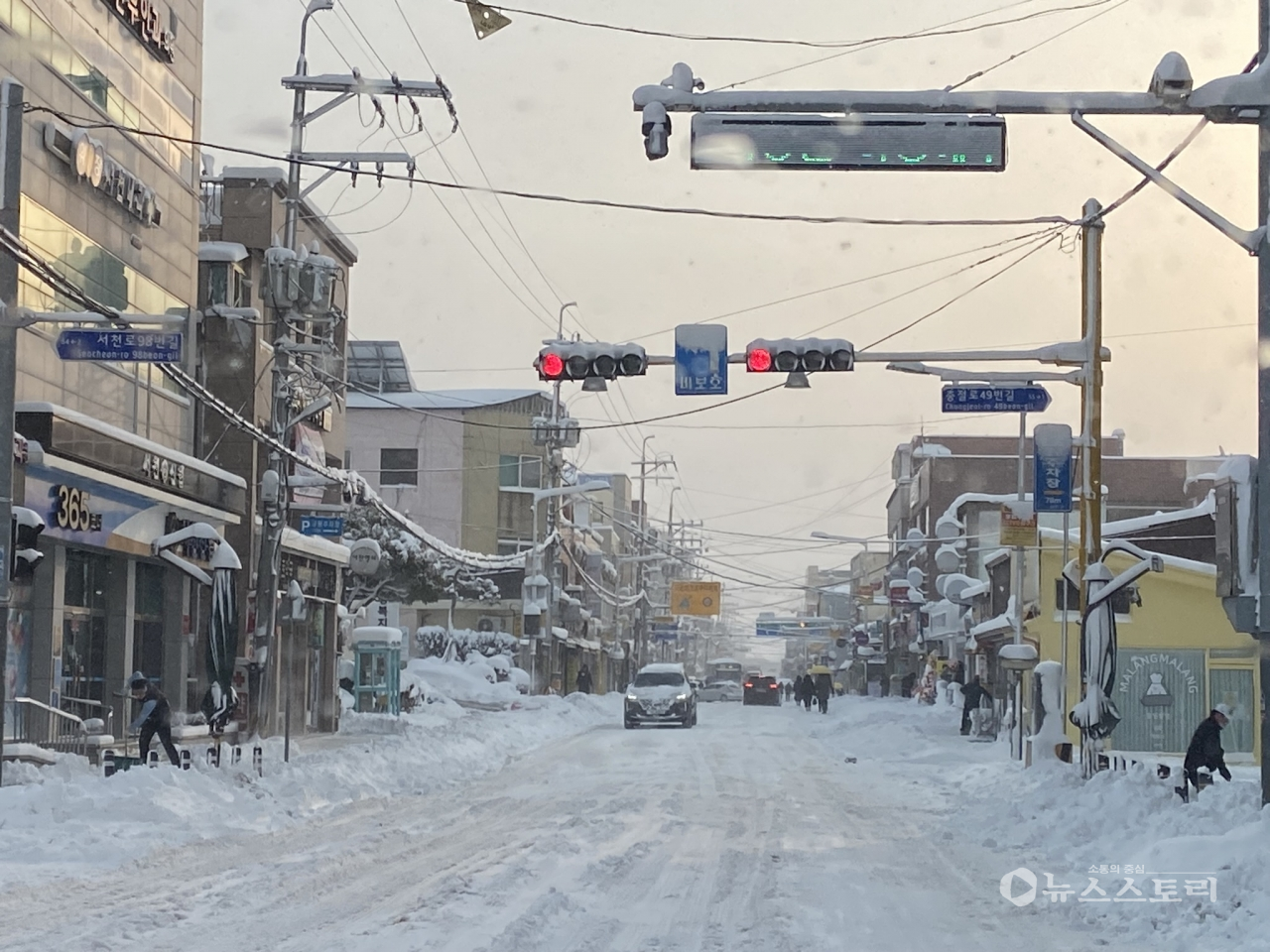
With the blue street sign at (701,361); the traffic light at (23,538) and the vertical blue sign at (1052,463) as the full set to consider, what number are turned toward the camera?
2

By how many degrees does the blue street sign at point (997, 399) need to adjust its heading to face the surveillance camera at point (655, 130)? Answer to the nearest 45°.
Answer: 0° — it already faces it

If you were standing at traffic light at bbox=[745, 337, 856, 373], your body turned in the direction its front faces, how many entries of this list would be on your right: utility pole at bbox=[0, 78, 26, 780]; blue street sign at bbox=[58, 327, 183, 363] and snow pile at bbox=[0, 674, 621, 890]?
3

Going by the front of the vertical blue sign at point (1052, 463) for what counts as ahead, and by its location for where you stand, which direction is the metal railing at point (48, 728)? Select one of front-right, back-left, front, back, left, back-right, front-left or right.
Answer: right

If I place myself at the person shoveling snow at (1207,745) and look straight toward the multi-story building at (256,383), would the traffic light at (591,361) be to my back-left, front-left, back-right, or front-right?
front-left

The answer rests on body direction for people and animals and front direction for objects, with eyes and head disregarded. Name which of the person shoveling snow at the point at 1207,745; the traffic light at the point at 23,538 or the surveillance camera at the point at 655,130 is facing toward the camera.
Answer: the surveillance camera

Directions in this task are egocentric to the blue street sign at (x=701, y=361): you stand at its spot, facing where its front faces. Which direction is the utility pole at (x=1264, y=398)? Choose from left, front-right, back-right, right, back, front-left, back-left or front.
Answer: front-left

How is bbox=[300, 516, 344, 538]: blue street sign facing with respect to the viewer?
toward the camera

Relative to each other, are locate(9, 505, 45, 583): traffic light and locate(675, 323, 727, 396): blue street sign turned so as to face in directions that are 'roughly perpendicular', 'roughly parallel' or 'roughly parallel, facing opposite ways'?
roughly perpendicular

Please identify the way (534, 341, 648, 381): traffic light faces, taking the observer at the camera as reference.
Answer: facing the viewer

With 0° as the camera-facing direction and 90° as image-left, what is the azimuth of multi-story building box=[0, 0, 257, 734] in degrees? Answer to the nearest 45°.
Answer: approximately 315°

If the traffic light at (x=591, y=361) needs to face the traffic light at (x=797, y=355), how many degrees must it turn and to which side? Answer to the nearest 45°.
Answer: approximately 90° to its left

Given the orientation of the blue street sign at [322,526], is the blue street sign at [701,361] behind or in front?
in front

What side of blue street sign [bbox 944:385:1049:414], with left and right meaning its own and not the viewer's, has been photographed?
front
